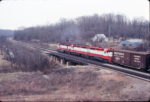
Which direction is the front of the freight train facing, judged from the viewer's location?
facing away from the viewer and to the left of the viewer
